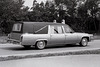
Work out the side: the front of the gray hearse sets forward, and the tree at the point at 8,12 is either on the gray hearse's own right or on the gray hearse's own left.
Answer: on the gray hearse's own left

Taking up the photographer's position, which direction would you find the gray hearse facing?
facing away from the viewer and to the right of the viewer
